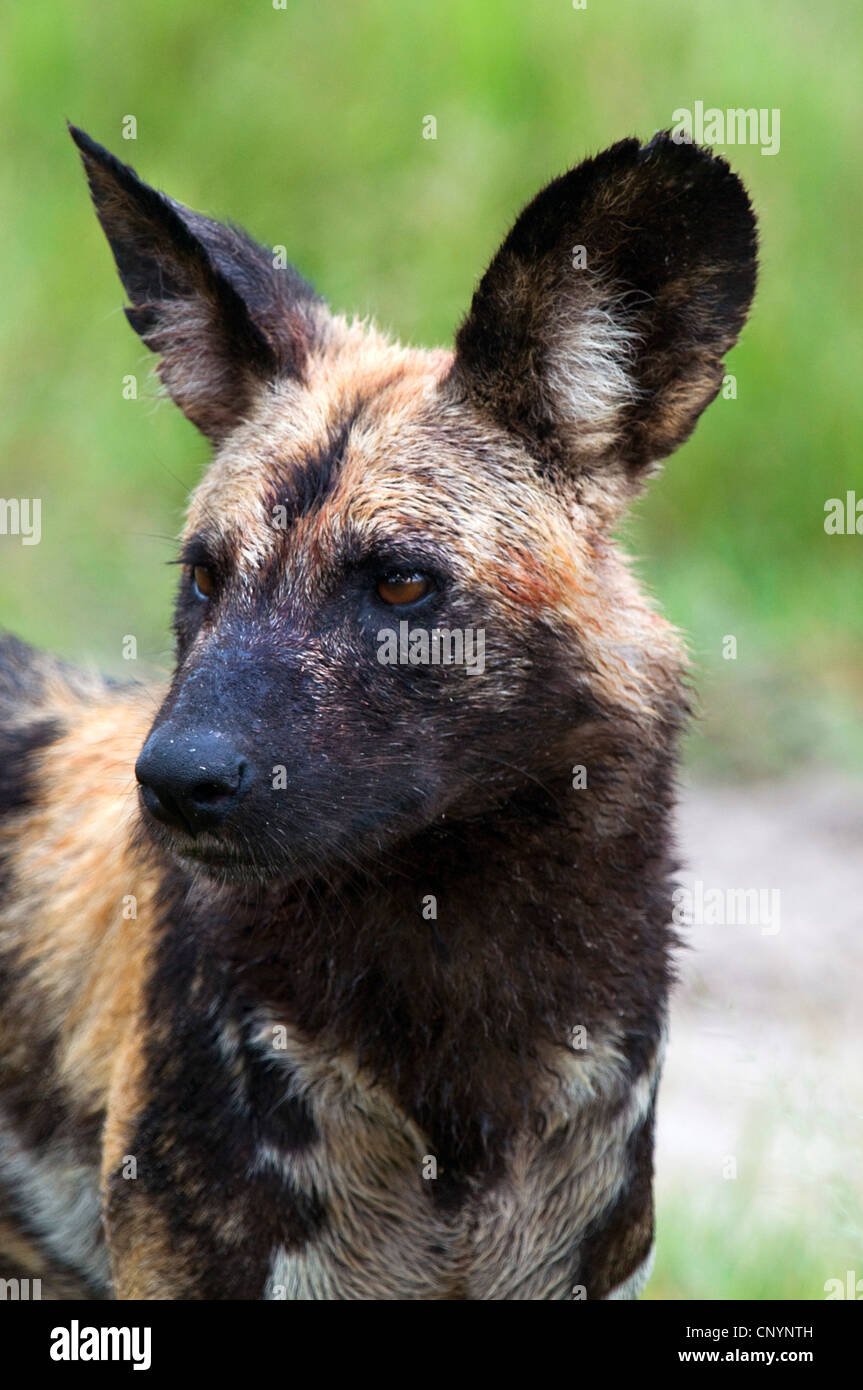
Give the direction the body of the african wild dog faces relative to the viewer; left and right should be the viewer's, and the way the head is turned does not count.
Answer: facing the viewer and to the right of the viewer
